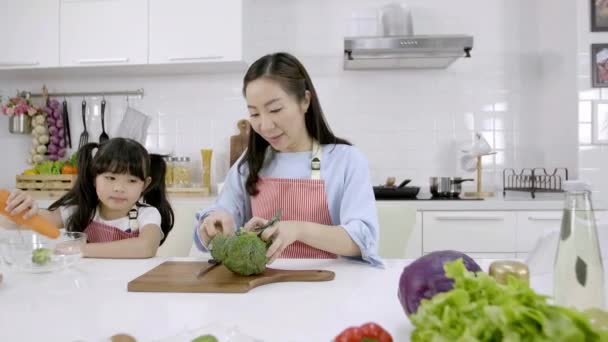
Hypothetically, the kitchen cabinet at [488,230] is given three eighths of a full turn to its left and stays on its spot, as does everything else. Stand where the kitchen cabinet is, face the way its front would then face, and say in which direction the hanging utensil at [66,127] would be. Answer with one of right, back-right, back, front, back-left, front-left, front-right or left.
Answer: back-left

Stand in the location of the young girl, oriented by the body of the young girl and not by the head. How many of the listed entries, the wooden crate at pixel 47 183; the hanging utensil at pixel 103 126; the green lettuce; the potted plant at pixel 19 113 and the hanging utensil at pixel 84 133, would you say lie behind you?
4

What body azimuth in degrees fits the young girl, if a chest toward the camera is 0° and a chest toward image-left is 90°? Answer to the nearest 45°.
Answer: approximately 0°

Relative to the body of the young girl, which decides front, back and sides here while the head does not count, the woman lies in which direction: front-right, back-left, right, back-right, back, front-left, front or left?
front-left

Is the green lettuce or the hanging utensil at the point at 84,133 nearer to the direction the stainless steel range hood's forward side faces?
the green lettuce

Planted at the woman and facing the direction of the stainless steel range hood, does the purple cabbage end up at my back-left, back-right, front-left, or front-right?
back-right

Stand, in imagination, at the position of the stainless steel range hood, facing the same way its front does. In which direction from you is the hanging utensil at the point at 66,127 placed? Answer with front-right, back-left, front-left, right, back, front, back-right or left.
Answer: right

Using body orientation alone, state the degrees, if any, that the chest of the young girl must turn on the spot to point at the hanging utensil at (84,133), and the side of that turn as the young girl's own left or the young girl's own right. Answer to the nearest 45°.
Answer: approximately 180°

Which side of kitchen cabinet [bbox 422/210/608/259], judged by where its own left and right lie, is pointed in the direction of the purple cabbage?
front

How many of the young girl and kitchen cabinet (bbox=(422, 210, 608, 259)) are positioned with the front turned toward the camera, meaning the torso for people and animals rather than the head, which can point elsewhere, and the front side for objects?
2

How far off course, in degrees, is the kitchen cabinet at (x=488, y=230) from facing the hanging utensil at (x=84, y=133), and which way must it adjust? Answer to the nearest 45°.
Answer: approximately 90° to its right

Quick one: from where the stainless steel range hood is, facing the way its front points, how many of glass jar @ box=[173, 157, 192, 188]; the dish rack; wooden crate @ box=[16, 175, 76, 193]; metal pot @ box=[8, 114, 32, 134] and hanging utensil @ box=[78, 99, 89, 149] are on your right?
4

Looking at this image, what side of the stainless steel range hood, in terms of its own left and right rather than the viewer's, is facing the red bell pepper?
front

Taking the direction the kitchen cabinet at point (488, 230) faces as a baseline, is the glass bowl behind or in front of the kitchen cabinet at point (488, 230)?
in front
